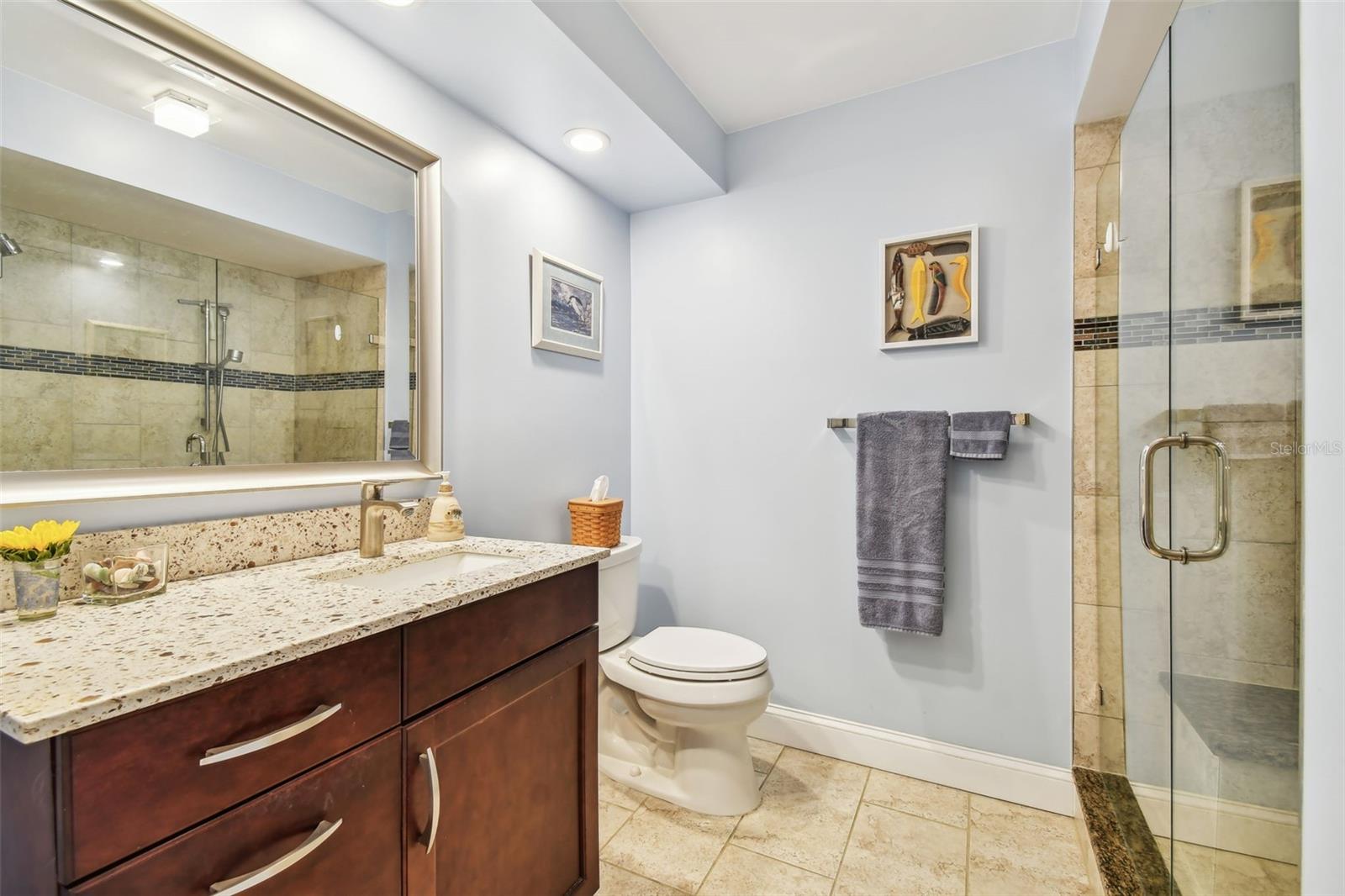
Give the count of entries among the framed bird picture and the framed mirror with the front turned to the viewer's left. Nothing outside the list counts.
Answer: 0

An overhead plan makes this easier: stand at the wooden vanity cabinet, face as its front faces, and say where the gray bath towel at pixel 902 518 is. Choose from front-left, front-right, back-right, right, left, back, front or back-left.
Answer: front-left

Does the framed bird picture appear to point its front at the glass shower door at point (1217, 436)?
yes

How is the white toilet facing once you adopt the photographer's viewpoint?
facing the viewer and to the right of the viewer

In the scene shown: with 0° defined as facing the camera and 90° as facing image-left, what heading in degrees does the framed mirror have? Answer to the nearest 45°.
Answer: approximately 315°

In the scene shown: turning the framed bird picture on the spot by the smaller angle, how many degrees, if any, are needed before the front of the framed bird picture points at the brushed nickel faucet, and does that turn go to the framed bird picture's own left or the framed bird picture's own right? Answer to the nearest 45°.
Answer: approximately 90° to the framed bird picture's own right

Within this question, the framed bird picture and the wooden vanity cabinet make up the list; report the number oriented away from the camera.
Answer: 0
